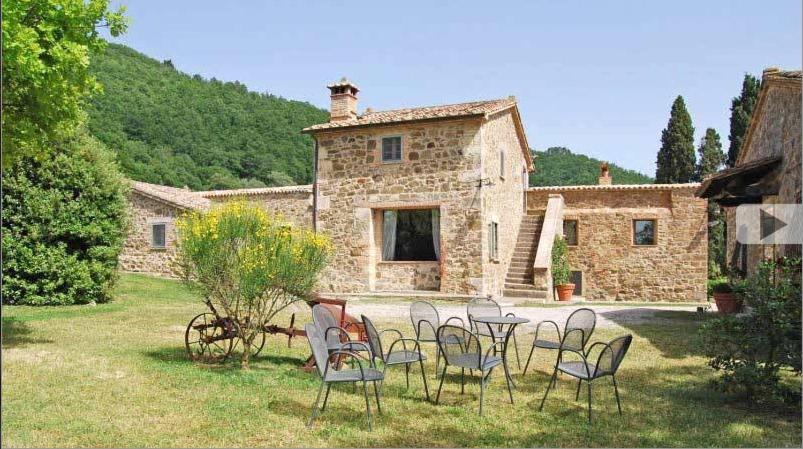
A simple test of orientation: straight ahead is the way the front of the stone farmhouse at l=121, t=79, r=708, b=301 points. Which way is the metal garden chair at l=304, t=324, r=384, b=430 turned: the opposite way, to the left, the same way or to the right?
to the left

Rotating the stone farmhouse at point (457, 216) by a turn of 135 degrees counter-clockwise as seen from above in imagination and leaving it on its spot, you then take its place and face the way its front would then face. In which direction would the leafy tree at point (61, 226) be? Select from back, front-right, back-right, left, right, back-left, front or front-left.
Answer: back

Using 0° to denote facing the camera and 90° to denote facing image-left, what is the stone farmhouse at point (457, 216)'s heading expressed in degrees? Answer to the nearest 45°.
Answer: approximately 0°

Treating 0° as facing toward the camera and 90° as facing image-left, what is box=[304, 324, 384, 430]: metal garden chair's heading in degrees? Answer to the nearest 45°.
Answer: approximately 270°

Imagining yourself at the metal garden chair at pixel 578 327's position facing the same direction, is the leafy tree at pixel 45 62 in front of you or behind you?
in front

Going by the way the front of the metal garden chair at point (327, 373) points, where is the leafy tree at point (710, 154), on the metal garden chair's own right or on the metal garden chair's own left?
on the metal garden chair's own left

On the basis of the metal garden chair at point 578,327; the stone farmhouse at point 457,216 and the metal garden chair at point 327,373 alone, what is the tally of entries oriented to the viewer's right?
1

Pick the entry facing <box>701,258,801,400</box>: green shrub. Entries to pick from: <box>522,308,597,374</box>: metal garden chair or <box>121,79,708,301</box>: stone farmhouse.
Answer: the stone farmhouse

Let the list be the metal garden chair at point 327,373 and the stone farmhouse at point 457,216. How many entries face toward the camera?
1

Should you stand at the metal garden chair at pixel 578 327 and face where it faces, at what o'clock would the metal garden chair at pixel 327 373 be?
the metal garden chair at pixel 327 373 is roughly at 12 o'clock from the metal garden chair at pixel 578 327.
